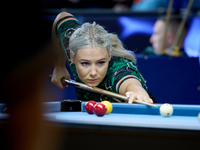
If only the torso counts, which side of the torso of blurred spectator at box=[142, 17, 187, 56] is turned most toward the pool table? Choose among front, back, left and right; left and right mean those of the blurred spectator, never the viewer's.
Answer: left

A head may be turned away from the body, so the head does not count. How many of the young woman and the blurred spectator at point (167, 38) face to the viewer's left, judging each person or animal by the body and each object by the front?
1

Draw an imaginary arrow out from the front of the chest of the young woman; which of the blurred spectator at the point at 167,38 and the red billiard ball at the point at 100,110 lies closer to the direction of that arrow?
the red billiard ball

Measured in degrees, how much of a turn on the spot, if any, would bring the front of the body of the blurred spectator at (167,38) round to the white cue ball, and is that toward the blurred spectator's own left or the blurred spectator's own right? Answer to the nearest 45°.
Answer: approximately 90° to the blurred spectator's own left

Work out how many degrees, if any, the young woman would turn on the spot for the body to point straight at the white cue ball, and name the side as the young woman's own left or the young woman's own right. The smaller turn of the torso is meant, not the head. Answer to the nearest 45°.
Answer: approximately 45° to the young woman's own left

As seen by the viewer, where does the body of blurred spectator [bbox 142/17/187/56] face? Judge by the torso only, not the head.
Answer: to the viewer's left

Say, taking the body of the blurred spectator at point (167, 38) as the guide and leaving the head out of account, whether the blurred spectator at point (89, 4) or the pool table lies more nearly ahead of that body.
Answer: the blurred spectator

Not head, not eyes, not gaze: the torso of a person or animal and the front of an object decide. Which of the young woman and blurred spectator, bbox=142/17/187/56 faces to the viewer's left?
the blurred spectator

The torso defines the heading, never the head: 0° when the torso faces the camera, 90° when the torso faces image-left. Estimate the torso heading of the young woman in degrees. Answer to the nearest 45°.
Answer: approximately 0°
